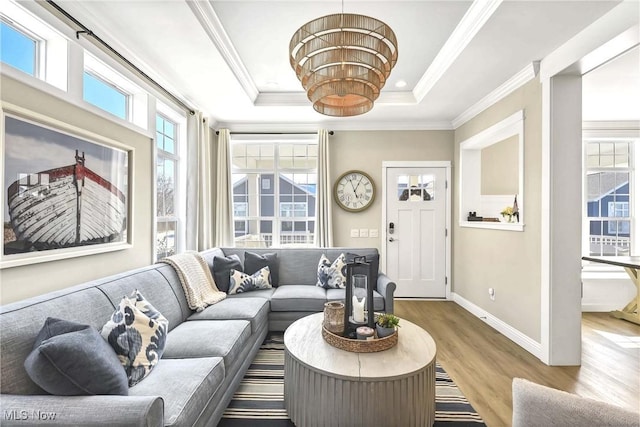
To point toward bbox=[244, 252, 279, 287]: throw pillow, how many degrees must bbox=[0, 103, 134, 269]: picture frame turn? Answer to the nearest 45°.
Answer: approximately 45° to its left

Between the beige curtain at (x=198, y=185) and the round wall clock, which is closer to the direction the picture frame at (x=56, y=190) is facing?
the round wall clock

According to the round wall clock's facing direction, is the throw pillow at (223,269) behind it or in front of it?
in front

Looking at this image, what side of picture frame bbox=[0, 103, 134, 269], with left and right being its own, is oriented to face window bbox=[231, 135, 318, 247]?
left

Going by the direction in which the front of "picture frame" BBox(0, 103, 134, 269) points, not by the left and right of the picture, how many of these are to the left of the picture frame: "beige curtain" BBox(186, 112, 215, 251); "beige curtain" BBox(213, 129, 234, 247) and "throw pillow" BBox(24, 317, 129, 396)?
2

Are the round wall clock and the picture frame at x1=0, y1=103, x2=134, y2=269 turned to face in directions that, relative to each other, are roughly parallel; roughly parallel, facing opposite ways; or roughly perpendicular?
roughly perpendicular

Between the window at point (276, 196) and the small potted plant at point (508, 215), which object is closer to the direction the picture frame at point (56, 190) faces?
the small potted plant
